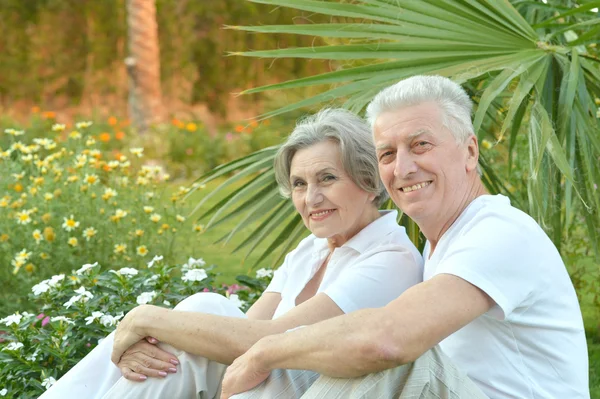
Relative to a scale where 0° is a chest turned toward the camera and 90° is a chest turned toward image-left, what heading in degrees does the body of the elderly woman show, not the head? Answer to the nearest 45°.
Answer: approximately 45°

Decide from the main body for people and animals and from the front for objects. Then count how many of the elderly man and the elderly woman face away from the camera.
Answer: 0

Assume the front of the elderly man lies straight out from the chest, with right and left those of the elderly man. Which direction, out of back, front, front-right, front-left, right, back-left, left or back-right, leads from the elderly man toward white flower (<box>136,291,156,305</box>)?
front-right

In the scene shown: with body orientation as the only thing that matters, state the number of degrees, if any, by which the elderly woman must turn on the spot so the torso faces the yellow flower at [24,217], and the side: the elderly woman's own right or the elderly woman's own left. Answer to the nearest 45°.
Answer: approximately 90° to the elderly woman's own right

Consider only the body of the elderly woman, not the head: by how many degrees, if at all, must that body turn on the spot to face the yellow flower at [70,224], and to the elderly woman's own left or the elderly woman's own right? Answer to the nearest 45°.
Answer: approximately 90° to the elderly woman's own right

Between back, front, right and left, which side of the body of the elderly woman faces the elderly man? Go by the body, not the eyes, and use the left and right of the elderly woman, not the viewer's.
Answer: left

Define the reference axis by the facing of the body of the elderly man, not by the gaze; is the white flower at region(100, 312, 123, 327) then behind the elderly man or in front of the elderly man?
in front

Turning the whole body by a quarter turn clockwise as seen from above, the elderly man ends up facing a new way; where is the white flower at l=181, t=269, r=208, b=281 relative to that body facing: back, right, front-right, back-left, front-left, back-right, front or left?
front-left
